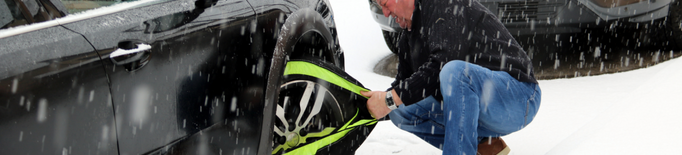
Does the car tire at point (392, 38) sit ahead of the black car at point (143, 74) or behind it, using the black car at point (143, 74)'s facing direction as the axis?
ahead

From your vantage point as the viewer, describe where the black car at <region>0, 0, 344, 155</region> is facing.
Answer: facing away from the viewer and to the right of the viewer

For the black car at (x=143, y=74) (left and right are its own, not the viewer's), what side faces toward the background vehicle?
front
